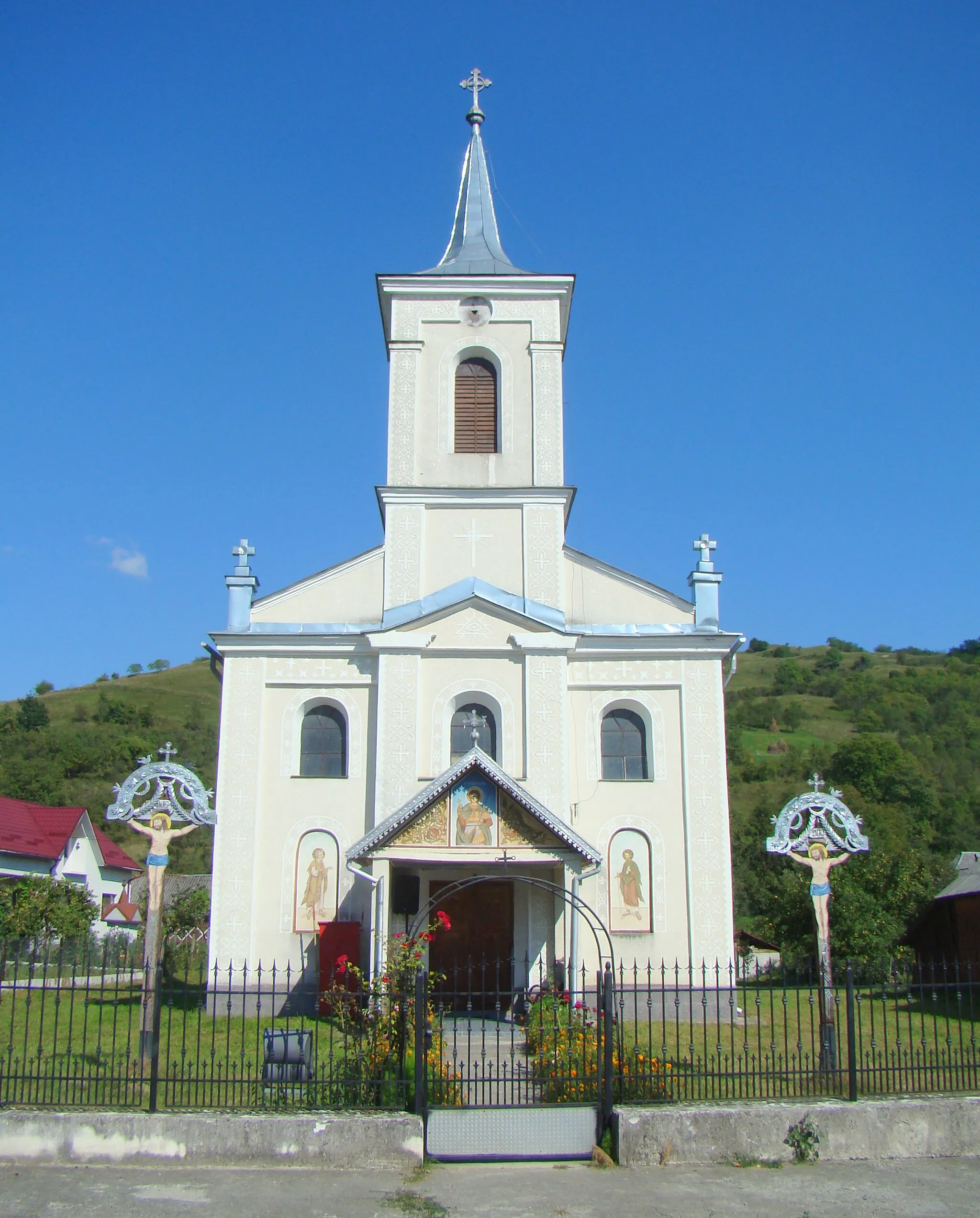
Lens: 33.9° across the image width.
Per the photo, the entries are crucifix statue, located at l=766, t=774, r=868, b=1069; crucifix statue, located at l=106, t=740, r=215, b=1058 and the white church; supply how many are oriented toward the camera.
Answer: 3

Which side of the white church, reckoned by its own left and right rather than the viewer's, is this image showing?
front

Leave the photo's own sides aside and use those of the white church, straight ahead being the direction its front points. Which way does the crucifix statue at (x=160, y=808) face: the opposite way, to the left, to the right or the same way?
the same way

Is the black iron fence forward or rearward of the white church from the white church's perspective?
forward

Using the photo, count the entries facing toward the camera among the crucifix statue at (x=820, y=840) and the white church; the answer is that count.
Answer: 2

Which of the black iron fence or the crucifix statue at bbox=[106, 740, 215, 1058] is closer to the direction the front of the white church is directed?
the black iron fence

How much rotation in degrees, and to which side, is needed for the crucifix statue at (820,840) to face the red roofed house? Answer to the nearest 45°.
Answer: approximately 135° to its right

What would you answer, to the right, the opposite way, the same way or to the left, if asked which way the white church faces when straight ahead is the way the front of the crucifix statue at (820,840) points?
the same way

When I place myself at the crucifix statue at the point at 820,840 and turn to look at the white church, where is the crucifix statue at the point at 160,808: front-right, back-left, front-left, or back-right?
front-left

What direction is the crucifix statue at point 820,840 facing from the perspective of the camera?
toward the camera

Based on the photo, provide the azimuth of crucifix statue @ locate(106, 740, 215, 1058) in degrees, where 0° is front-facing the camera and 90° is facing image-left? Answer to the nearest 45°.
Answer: approximately 0°
